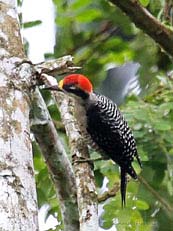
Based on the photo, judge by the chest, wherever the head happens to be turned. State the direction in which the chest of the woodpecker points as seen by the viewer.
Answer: to the viewer's left
